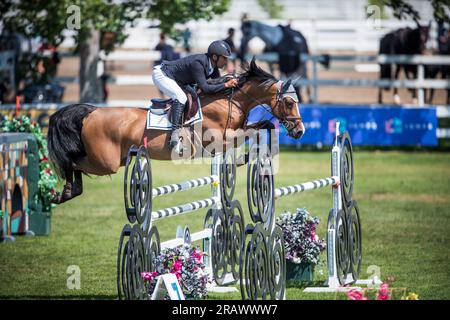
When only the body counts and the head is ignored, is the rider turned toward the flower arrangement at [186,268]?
no

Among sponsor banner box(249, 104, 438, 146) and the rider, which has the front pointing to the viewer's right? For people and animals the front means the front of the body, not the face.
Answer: the rider

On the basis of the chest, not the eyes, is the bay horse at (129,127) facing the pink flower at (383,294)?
no

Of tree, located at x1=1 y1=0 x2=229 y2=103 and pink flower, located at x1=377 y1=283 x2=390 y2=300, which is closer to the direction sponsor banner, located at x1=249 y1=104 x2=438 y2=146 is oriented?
the pink flower

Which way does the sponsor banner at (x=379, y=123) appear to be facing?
toward the camera

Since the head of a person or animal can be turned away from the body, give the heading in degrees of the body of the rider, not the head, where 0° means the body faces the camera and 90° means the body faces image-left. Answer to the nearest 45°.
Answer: approximately 270°

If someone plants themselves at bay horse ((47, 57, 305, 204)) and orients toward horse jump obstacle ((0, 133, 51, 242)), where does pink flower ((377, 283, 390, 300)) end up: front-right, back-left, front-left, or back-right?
back-left

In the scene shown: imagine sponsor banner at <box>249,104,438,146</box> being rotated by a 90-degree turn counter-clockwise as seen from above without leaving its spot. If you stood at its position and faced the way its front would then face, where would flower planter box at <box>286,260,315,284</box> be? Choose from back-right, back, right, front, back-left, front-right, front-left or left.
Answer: right

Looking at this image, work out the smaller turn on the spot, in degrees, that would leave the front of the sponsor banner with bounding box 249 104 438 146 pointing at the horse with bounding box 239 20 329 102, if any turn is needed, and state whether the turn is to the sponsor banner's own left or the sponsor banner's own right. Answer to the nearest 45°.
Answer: approximately 135° to the sponsor banner's own right

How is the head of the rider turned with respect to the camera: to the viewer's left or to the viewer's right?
to the viewer's right

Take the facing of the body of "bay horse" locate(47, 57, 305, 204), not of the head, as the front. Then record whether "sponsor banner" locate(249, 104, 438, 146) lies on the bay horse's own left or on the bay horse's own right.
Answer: on the bay horse's own left

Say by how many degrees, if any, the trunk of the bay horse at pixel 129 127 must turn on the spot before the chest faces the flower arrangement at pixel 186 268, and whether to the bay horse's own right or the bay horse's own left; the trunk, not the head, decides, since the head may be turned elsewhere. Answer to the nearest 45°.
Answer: approximately 90° to the bay horse's own right

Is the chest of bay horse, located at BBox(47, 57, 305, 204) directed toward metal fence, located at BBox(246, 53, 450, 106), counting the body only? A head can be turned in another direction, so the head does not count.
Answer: no

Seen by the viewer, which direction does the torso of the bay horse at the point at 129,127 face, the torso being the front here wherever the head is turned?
to the viewer's right

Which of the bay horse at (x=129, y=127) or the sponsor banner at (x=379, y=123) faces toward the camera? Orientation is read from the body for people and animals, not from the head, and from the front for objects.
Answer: the sponsor banner

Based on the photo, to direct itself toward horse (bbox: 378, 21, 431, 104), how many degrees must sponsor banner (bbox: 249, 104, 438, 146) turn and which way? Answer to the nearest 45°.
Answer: approximately 180°

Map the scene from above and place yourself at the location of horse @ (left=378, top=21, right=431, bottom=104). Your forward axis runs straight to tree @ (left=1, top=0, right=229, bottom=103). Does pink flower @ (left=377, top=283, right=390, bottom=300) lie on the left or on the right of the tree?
left
